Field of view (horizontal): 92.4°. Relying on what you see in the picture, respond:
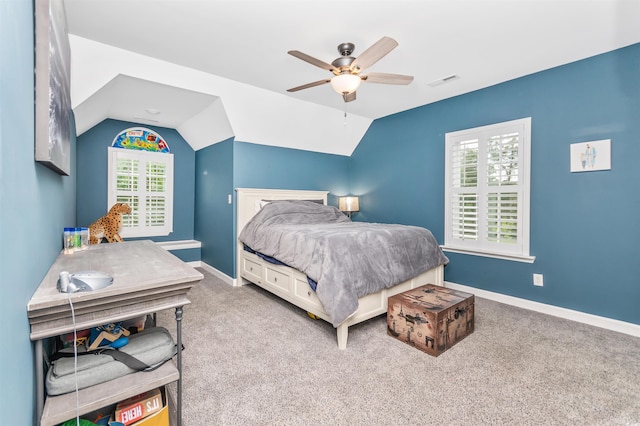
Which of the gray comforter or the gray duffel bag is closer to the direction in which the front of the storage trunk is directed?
the gray duffel bag

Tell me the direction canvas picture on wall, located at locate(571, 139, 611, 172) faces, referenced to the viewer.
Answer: facing the viewer and to the left of the viewer

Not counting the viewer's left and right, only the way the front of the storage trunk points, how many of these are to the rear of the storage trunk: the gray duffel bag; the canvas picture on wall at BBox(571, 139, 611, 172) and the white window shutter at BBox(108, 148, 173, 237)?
1

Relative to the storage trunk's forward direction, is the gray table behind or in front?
in front

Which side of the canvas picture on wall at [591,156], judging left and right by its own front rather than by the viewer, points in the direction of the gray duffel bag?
front

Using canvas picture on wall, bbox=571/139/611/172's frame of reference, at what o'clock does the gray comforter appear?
The gray comforter is roughly at 12 o'clock from the canvas picture on wall.

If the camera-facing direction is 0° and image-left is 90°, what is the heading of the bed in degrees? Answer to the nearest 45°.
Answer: approximately 315°

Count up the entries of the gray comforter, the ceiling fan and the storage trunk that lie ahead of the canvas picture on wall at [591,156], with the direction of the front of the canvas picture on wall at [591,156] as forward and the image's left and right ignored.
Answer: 3

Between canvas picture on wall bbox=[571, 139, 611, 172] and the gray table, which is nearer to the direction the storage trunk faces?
the gray table

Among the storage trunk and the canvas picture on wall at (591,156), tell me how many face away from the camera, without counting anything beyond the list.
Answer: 0

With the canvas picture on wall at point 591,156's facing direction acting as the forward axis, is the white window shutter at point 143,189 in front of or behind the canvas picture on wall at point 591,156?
in front

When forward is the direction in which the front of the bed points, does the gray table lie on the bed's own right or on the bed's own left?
on the bed's own right
